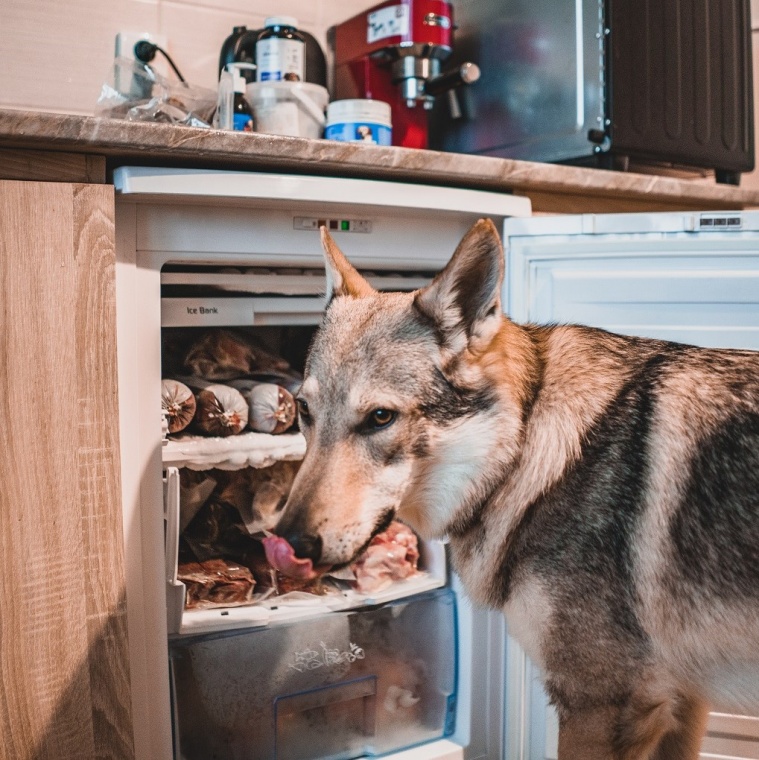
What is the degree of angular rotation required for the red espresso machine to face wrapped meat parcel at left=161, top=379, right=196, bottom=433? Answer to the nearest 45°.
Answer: approximately 90° to its right

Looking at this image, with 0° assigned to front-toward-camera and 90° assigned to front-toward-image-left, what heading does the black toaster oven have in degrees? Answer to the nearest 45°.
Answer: approximately 45°

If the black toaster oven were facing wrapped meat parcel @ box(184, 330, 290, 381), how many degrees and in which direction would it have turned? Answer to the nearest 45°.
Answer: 0° — it already faces it

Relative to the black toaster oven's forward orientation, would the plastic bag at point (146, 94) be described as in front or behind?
in front

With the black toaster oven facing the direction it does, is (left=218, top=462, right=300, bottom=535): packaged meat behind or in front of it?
in front

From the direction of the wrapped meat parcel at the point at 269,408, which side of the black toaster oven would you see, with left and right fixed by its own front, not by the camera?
front

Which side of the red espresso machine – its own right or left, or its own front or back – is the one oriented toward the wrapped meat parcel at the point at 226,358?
right

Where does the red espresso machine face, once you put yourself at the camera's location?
facing the viewer and to the right of the viewer

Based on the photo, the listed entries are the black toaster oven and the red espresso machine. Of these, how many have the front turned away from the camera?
0
